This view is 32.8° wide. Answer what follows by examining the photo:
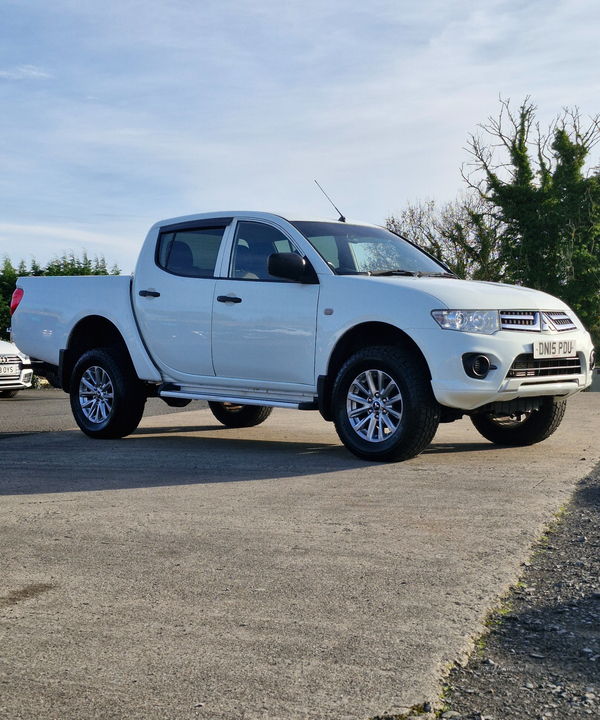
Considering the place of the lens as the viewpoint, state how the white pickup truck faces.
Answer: facing the viewer and to the right of the viewer

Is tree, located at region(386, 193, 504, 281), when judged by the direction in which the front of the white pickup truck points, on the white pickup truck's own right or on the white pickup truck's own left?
on the white pickup truck's own left

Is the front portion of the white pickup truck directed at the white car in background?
no
